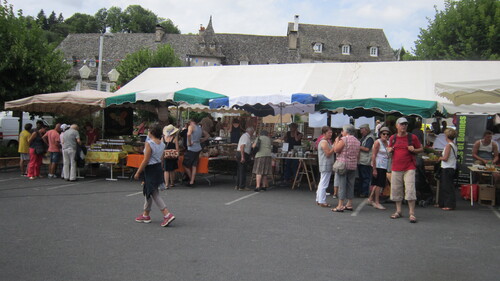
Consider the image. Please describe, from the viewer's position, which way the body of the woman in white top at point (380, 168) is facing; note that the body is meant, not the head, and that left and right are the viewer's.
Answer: facing the viewer and to the right of the viewer

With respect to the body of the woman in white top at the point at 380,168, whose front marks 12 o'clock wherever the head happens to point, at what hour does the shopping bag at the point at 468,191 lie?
The shopping bag is roughly at 9 o'clock from the woman in white top.

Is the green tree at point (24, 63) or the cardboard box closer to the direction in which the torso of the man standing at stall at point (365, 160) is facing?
the green tree
